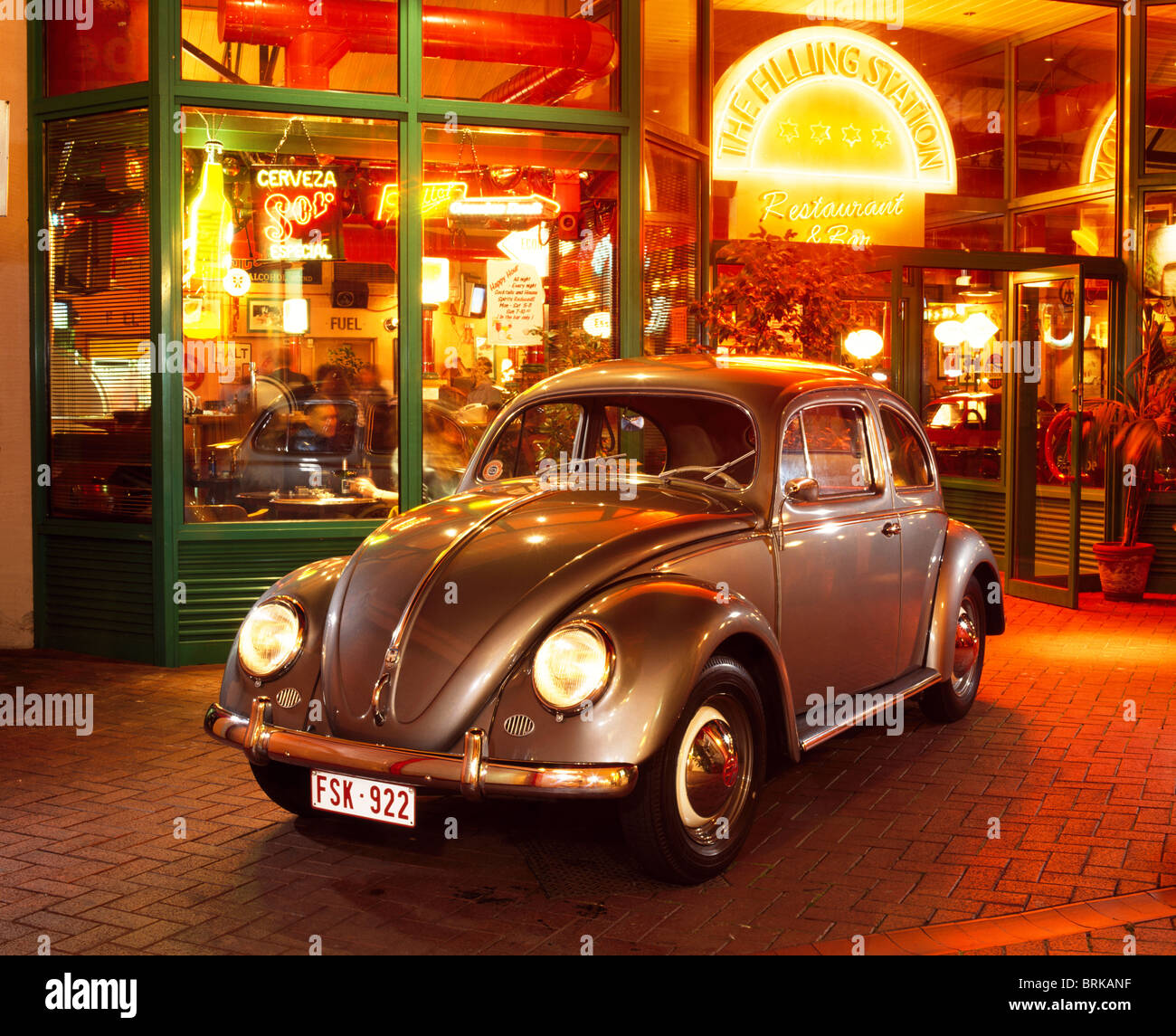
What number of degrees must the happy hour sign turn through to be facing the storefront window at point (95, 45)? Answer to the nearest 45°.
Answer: approximately 90° to its right

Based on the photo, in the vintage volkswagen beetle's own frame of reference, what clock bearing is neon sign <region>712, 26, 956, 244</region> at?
The neon sign is roughly at 5 o'clock from the vintage volkswagen beetle.

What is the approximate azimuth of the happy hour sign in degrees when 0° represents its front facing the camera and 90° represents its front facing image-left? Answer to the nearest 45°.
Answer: approximately 0°

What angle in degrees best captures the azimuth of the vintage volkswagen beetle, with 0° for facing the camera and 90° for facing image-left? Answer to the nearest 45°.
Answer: approximately 45°

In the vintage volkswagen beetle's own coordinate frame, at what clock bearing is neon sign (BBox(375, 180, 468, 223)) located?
The neon sign is roughly at 4 o'clock from the vintage volkswagen beetle.

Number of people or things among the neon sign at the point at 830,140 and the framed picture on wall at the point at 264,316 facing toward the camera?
2
